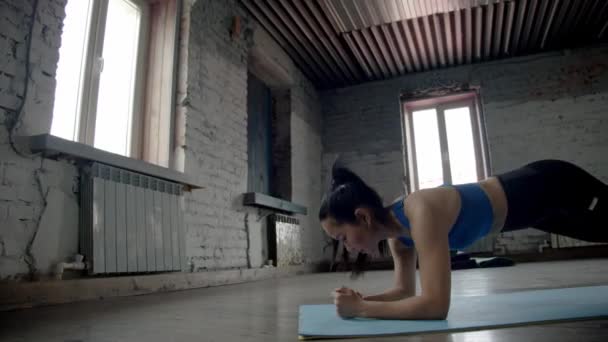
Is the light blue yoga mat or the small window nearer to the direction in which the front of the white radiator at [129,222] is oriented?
the light blue yoga mat

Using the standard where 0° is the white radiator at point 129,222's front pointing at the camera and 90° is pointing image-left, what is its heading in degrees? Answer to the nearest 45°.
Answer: approximately 315°

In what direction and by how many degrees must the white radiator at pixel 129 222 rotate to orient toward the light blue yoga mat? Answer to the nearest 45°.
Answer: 0° — it already faces it

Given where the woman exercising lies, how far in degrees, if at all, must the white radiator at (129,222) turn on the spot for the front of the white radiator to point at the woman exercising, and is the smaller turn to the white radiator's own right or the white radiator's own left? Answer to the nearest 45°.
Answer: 0° — it already faces them

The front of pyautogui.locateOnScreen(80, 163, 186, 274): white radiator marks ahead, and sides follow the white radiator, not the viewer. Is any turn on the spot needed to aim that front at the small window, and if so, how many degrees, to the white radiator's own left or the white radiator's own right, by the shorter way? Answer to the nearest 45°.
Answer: approximately 90° to the white radiator's own left
